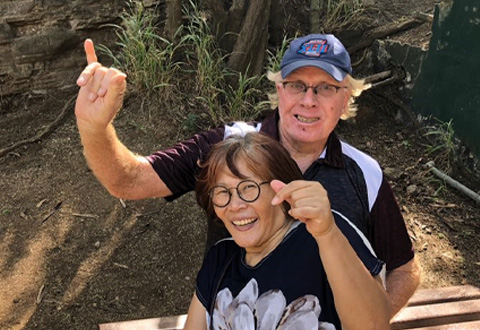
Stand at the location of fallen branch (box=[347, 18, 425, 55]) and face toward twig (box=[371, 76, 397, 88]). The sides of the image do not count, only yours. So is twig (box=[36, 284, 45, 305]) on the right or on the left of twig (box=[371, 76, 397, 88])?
right

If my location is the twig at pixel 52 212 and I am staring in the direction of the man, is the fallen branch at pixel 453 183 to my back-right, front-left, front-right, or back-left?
front-left

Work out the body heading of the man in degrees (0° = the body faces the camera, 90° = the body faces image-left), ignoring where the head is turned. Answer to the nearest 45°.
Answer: approximately 0°

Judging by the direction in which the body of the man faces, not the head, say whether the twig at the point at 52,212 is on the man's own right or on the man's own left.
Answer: on the man's own right

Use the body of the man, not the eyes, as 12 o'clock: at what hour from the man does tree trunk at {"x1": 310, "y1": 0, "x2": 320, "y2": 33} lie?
The tree trunk is roughly at 6 o'clock from the man.

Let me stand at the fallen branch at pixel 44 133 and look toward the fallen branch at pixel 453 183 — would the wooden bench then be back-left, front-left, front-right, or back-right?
front-right

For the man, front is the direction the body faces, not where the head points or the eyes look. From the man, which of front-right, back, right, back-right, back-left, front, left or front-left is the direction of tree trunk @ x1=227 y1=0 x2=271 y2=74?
back

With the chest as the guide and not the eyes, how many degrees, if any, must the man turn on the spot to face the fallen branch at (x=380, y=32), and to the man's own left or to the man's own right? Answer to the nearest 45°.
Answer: approximately 180°

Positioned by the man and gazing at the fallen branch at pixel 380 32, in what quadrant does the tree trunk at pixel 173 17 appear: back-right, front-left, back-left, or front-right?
front-left

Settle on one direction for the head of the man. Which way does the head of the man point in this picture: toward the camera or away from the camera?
toward the camera

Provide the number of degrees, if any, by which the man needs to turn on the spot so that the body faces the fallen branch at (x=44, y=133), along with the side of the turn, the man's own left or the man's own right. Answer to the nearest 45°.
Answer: approximately 135° to the man's own right

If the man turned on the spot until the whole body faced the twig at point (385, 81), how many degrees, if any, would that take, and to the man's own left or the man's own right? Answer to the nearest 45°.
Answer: approximately 180°

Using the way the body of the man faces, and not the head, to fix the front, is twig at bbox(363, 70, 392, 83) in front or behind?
behind
